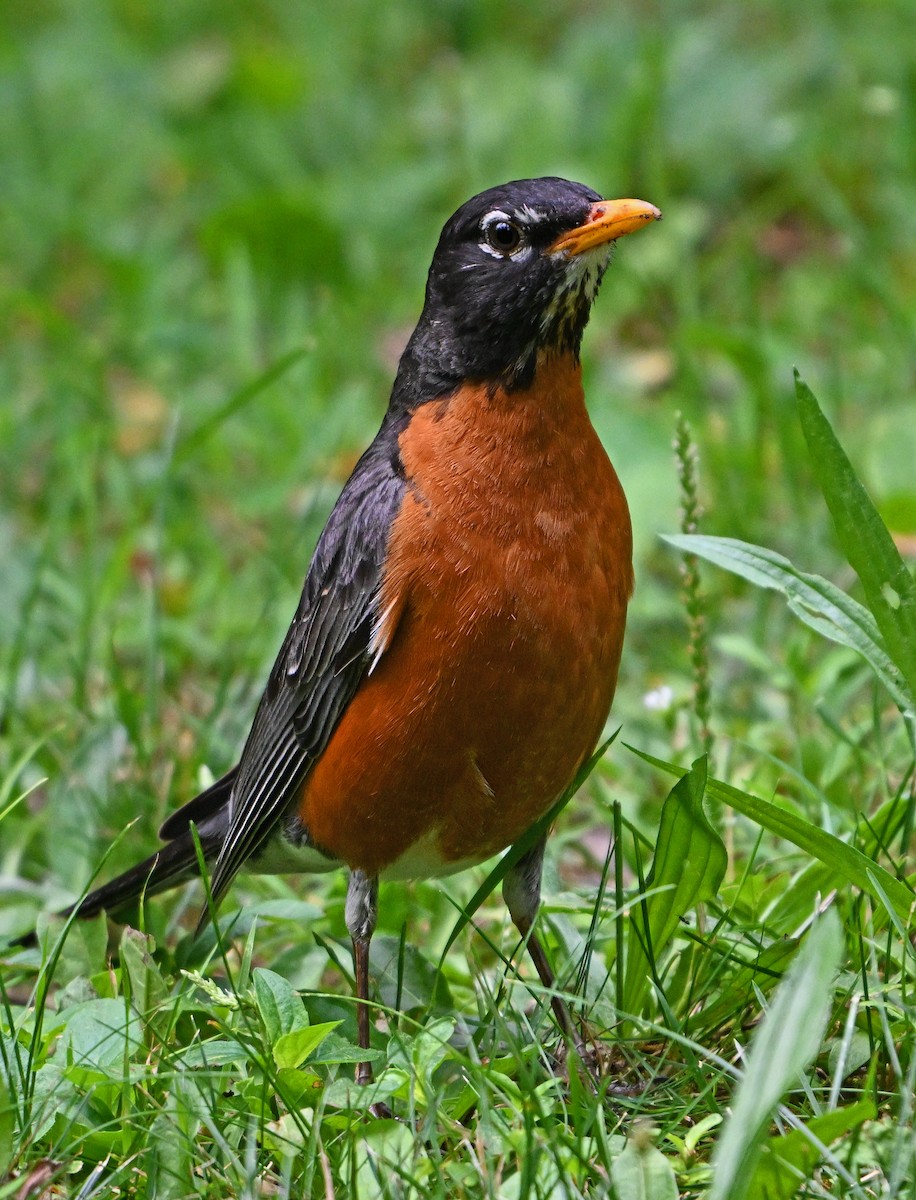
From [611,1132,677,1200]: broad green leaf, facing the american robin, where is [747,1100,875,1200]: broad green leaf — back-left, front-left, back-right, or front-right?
back-right

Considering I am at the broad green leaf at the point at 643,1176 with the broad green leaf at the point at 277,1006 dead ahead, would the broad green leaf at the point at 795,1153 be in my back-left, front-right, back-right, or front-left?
back-right

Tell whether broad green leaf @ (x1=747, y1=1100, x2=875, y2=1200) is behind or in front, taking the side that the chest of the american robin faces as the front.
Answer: in front

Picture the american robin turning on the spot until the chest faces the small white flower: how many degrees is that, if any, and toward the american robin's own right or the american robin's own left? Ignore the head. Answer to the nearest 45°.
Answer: approximately 90° to the american robin's own left

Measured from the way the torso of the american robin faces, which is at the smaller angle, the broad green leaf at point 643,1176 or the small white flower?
the broad green leaf

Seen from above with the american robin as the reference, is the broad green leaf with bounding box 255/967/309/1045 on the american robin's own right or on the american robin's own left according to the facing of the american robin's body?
on the american robin's own right

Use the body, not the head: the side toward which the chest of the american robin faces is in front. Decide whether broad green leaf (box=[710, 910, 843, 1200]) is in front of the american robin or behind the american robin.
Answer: in front

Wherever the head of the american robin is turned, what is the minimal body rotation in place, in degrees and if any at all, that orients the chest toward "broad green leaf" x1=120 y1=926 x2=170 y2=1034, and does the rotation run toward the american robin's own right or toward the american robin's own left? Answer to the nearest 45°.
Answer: approximately 90° to the american robin's own right

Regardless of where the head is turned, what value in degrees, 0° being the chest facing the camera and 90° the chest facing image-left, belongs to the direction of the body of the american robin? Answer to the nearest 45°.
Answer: approximately 315°
